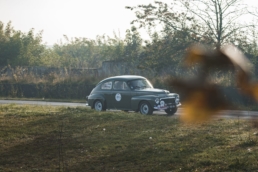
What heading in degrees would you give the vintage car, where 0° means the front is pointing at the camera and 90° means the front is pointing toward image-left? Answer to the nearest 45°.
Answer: approximately 315°
